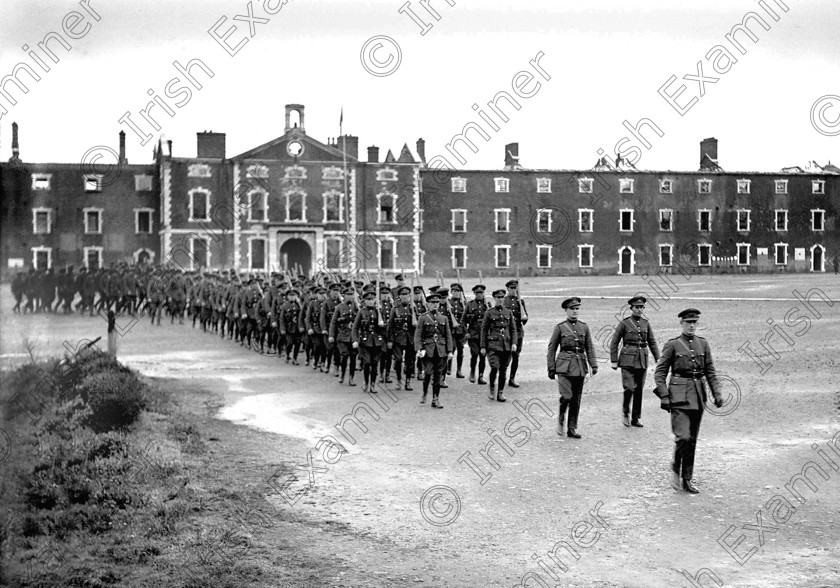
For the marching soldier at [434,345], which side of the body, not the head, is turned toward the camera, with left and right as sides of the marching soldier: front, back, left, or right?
front

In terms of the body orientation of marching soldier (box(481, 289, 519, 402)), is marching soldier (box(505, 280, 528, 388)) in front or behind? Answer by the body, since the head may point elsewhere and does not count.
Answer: behind

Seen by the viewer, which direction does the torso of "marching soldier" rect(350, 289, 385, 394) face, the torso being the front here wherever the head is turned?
toward the camera

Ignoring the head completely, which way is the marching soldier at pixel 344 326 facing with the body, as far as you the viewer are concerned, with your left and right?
facing the viewer

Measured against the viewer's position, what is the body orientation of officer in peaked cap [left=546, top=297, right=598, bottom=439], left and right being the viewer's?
facing the viewer and to the right of the viewer

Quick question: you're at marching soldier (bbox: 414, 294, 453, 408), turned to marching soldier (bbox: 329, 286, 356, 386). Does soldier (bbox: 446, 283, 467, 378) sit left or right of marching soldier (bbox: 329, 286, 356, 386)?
right

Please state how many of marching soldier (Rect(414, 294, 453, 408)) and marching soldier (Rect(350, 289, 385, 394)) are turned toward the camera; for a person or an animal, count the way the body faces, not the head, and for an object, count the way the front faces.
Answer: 2

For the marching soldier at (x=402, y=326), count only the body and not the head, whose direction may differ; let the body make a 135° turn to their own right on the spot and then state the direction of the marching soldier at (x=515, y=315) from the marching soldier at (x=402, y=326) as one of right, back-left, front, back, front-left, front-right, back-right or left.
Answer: back-right
